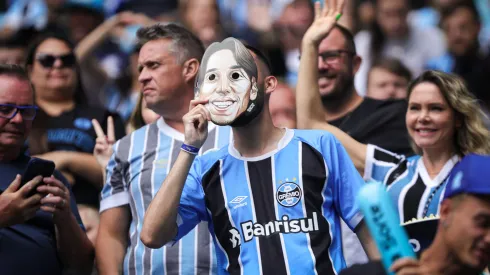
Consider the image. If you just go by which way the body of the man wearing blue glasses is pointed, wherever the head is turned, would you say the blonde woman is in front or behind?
in front

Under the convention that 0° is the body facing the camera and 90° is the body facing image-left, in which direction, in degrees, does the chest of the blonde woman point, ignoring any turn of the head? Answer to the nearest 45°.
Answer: approximately 45°

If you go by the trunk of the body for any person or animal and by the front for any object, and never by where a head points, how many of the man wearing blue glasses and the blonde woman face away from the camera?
0

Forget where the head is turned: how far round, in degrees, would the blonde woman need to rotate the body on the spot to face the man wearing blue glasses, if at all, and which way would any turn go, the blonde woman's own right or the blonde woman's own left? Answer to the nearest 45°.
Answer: approximately 45° to the blonde woman's own right

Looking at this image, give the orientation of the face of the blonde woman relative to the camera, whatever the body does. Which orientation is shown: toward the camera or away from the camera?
toward the camera

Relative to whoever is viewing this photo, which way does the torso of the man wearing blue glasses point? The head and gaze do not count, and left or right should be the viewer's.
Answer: facing the viewer and to the right of the viewer
